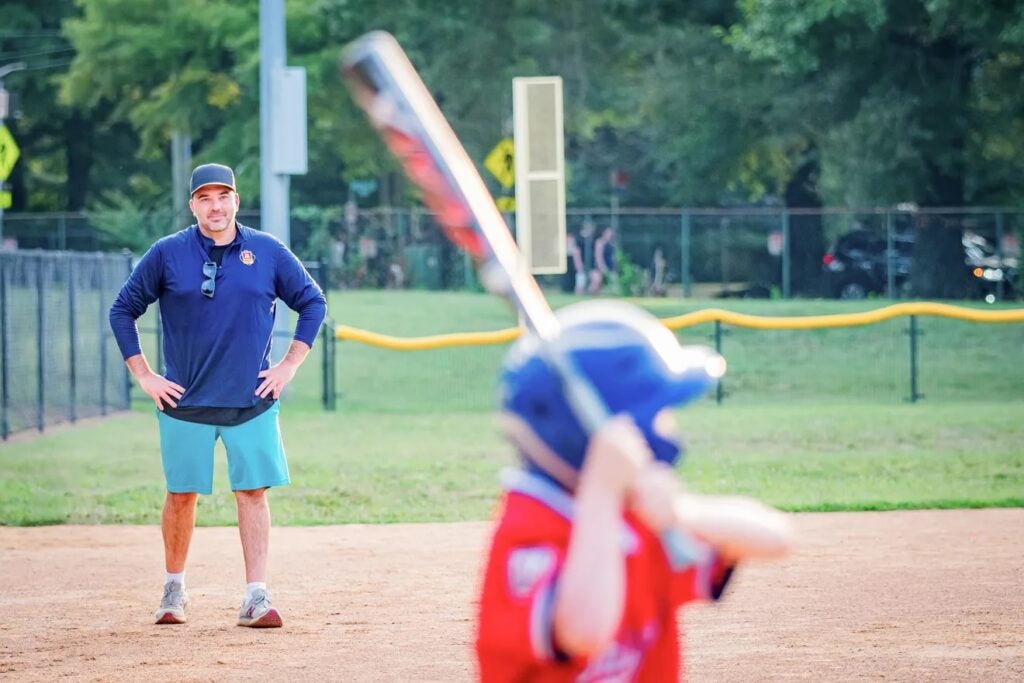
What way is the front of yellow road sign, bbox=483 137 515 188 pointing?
toward the camera

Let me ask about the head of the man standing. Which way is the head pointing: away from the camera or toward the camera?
toward the camera

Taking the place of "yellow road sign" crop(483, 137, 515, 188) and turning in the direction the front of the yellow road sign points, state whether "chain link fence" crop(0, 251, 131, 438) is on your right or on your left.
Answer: on your right

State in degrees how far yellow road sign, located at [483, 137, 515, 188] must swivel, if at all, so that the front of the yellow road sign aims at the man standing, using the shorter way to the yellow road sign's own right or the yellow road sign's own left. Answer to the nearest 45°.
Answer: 0° — it already faces them

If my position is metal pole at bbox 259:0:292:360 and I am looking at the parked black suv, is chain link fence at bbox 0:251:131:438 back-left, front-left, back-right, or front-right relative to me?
back-left

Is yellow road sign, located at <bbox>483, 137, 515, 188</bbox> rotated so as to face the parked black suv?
no

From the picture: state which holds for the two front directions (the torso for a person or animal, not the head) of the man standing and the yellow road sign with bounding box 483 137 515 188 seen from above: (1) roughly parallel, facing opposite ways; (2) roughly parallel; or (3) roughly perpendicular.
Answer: roughly parallel

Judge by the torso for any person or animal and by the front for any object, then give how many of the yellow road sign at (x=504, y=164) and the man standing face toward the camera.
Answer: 2

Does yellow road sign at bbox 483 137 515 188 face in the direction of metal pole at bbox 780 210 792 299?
no

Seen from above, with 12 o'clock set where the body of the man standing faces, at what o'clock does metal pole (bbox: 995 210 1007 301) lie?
The metal pole is roughly at 7 o'clock from the man standing.

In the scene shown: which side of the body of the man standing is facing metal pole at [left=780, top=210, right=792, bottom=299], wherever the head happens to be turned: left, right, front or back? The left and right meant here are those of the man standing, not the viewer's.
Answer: back
